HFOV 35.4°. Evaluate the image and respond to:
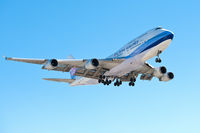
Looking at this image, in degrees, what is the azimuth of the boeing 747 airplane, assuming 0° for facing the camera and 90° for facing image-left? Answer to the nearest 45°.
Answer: approximately 315°
